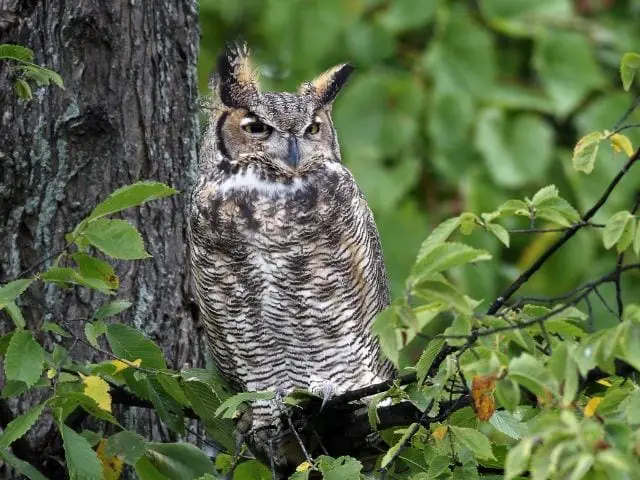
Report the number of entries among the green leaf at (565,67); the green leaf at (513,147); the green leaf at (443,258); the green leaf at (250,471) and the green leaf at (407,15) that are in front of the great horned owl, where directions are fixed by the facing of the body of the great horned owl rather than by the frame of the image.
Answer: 2

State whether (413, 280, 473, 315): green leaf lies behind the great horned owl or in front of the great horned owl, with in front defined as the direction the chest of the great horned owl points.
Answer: in front

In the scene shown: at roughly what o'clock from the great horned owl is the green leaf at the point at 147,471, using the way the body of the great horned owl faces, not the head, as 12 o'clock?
The green leaf is roughly at 1 o'clock from the great horned owl.

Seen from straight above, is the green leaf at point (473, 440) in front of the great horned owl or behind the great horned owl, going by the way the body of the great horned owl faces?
in front

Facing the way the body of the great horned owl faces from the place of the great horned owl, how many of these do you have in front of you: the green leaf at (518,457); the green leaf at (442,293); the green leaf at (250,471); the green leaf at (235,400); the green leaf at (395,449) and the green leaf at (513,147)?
5

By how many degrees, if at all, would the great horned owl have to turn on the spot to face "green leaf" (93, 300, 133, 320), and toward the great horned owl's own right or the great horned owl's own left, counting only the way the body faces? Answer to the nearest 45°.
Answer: approximately 45° to the great horned owl's own right

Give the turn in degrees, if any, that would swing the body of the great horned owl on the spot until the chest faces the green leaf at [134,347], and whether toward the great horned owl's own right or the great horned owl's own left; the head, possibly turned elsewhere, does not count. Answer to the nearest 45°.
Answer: approximately 45° to the great horned owl's own right

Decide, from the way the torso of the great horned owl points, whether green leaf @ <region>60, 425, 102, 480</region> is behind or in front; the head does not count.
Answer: in front

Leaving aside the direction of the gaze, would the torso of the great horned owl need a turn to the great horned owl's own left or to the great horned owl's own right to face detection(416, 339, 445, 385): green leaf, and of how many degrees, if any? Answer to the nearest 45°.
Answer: approximately 90° to the great horned owl's own left

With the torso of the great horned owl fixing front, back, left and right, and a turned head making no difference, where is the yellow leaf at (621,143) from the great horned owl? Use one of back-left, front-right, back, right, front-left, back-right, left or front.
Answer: front-left

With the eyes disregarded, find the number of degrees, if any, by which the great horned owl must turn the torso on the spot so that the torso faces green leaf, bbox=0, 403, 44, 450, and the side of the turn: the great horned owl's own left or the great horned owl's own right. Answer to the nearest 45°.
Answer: approximately 45° to the great horned owl's own right

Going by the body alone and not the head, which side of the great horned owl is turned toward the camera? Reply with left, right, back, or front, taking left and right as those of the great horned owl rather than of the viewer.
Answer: front

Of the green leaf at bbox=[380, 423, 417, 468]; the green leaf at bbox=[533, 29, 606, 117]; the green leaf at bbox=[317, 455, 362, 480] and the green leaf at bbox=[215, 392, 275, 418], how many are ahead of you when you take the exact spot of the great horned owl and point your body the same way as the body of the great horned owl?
3

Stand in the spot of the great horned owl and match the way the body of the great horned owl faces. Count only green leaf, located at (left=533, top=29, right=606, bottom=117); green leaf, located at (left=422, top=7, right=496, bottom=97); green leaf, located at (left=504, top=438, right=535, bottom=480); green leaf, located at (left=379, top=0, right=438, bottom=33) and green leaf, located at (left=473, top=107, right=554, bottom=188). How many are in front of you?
1
